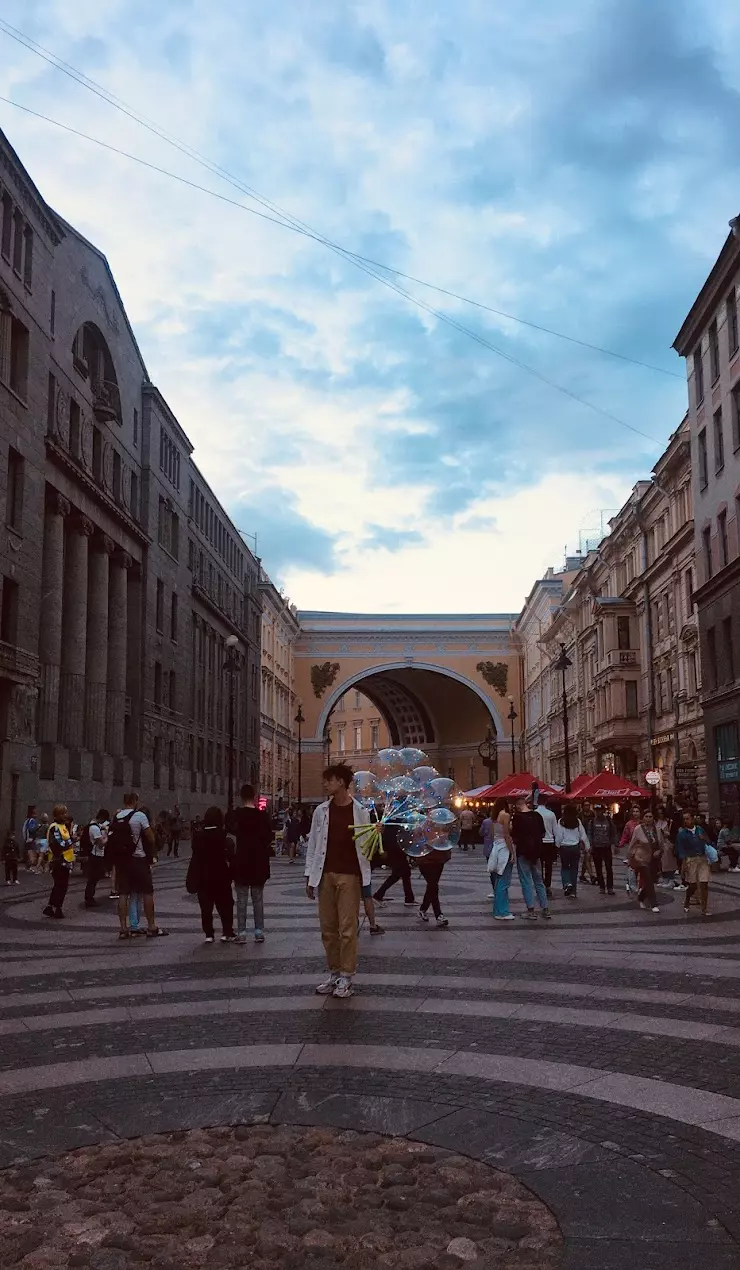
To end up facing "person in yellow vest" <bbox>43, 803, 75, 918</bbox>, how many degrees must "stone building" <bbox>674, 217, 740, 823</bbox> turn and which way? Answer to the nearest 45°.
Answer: approximately 45° to its left

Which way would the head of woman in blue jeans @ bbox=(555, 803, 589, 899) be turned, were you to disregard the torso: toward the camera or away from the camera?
away from the camera

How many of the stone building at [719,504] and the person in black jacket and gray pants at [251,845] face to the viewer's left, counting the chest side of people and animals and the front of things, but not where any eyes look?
1

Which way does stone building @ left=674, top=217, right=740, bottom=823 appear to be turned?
to the viewer's left

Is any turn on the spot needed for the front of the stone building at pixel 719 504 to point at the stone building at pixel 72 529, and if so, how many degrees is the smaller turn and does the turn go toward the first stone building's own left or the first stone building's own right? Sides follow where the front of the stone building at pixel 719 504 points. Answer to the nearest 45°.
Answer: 0° — it already faces it

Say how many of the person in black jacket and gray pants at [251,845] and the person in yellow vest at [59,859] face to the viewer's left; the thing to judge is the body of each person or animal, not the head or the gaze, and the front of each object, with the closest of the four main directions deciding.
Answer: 0

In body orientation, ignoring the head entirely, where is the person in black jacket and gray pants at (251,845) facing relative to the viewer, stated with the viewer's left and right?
facing away from the viewer

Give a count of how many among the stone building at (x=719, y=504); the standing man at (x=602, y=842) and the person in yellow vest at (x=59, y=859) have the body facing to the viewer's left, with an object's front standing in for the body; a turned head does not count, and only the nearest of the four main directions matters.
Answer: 1

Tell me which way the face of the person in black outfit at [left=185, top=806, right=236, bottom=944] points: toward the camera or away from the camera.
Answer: away from the camera

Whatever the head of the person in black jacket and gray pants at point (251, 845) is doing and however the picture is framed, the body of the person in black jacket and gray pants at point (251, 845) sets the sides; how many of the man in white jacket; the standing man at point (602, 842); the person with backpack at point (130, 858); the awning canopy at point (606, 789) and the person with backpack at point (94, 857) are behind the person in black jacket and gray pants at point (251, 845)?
1

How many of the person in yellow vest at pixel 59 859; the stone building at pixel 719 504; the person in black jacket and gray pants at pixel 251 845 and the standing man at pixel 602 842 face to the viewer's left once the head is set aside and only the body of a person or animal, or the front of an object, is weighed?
1
